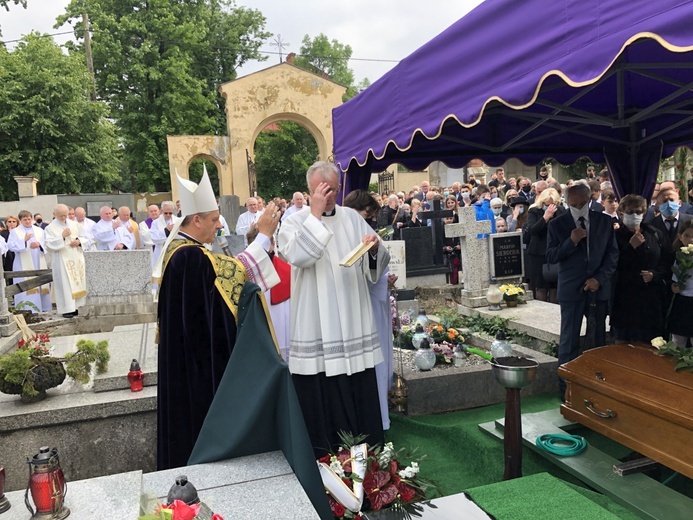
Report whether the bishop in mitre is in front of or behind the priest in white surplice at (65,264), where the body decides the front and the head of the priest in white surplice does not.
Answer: in front

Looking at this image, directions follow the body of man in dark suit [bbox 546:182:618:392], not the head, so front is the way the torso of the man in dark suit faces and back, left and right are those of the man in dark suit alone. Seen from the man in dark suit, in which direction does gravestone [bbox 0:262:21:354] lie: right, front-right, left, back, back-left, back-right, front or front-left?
right

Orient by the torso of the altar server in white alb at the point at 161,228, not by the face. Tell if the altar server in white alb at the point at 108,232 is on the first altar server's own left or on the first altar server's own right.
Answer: on the first altar server's own right

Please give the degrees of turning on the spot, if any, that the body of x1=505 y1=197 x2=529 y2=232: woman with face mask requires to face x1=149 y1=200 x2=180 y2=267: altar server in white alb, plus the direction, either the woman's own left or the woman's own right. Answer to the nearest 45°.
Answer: approximately 45° to the woman's own right

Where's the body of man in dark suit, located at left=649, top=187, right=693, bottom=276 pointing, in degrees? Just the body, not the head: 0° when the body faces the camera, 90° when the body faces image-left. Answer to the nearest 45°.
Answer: approximately 0°

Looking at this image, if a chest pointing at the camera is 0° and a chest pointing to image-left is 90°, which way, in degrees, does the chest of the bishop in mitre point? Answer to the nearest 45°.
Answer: approximately 270°

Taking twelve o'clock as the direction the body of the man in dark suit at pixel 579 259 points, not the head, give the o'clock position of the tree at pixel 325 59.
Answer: The tree is roughly at 5 o'clock from the man in dark suit.

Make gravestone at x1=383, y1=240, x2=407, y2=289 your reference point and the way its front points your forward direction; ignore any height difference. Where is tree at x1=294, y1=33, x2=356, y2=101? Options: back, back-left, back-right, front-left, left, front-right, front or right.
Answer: back

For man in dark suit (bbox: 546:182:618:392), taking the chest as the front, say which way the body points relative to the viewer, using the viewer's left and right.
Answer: facing the viewer

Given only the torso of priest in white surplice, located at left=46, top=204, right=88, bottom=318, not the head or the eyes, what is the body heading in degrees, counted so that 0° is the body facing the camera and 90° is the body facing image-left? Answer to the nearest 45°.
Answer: approximately 315°
